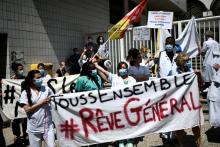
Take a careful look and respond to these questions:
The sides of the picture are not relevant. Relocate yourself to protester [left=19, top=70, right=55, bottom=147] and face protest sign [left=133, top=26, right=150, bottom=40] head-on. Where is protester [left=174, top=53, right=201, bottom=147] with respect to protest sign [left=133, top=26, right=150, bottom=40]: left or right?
right

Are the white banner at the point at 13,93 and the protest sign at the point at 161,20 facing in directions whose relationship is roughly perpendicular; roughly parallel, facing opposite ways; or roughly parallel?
roughly parallel

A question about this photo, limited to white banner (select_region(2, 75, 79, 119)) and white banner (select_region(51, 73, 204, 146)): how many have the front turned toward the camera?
2

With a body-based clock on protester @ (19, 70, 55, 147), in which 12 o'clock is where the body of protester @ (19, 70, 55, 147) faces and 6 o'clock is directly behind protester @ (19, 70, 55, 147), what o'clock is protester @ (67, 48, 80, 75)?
protester @ (67, 48, 80, 75) is roughly at 8 o'clock from protester @ (19, 70, 55, 147).

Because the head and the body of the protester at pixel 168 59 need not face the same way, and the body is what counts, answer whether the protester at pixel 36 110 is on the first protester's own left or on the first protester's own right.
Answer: on the first protester's own right

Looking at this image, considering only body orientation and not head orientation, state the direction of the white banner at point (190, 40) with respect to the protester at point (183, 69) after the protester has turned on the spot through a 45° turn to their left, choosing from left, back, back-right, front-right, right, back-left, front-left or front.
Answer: left

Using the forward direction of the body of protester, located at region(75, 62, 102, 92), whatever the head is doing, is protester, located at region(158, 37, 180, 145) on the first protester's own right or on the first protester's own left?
on the first protester's own left

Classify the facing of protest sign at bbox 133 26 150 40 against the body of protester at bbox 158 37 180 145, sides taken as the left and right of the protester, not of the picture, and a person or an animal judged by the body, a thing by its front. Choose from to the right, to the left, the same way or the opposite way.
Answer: the same way

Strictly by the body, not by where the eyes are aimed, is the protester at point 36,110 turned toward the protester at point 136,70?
no

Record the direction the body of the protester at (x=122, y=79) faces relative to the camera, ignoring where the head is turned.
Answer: toward the camera

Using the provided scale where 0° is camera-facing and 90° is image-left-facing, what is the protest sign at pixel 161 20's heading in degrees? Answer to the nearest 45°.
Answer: approximately 0°

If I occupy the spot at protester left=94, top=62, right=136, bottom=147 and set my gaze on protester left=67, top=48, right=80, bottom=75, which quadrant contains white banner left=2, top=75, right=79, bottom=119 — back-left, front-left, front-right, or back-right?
front-left

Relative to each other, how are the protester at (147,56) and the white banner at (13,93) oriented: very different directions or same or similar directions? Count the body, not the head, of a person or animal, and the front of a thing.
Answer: same or similar directions

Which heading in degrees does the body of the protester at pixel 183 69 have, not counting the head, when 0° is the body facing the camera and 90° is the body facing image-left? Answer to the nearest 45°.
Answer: approximately 315°
